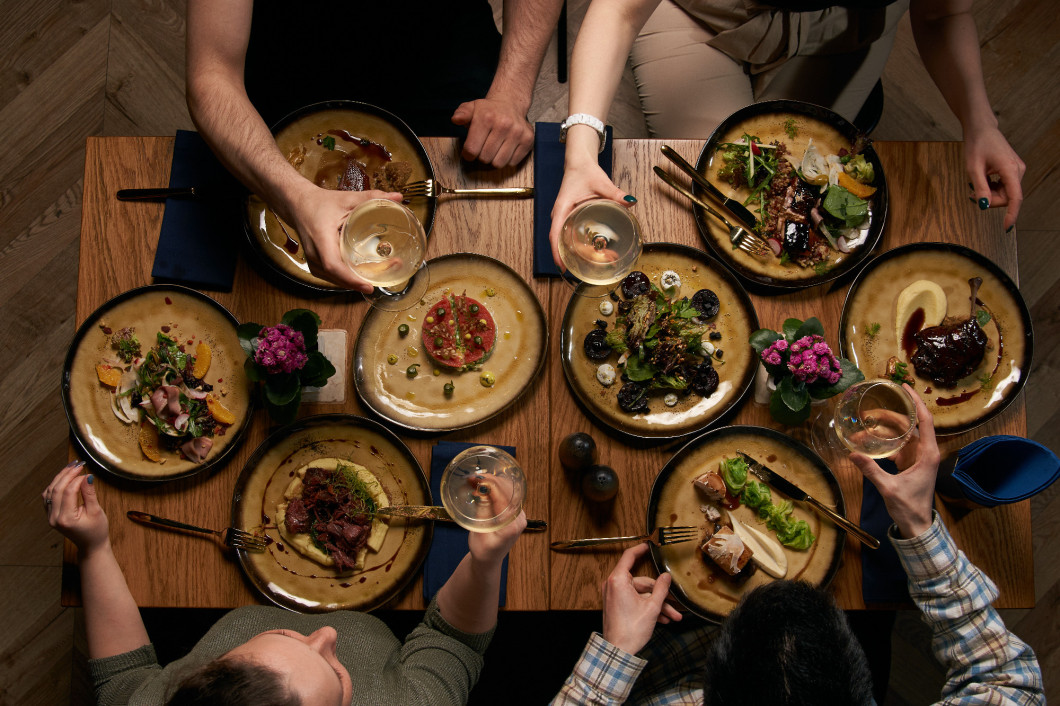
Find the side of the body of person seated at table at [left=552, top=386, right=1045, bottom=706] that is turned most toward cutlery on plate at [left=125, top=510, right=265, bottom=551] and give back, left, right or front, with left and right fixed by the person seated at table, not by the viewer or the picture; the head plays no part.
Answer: left

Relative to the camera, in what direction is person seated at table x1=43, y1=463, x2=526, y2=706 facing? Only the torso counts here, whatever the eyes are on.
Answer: away from the camera

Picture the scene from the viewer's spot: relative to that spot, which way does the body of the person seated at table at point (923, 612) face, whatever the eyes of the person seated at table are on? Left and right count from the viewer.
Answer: facing away from the viewer

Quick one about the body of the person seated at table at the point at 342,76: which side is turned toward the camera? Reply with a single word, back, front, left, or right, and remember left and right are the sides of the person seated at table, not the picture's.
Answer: front

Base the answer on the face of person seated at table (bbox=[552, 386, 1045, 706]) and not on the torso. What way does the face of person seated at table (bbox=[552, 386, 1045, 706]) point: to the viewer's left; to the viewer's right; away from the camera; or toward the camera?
away from the camera

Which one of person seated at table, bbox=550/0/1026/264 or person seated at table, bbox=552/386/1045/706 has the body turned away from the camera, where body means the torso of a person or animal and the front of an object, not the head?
person seated at table, bbox=552/386/1045/706

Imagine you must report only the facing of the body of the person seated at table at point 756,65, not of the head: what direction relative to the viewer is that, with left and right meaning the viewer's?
facing the viewer

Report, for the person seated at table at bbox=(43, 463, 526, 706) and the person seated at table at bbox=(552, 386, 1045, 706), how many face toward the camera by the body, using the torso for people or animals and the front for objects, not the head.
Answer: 0
